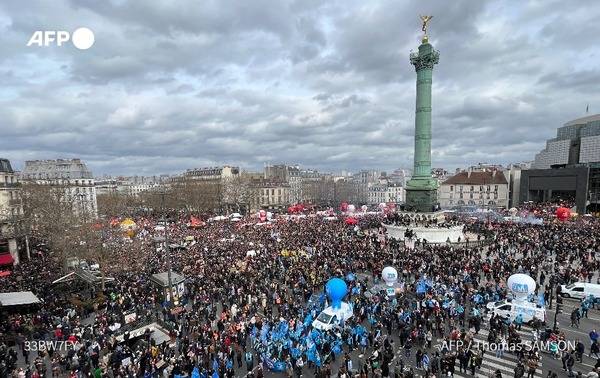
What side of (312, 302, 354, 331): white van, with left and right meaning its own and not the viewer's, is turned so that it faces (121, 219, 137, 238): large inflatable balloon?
right

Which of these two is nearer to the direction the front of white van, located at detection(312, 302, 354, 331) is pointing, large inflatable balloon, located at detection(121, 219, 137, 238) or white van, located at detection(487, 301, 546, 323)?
the large inflatable balloon

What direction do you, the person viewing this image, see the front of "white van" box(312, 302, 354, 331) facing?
facing the viewer and to the left of the viewer

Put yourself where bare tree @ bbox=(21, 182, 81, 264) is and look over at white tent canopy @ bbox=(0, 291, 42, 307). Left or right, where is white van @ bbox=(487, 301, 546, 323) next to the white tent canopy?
left

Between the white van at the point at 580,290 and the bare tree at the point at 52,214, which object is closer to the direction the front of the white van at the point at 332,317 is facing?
the bare tree

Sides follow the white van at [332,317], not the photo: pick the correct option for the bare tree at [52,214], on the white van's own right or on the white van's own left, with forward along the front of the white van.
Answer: on the white van's own right

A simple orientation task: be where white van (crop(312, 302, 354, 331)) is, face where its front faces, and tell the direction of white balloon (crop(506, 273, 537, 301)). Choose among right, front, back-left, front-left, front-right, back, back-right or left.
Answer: back-left

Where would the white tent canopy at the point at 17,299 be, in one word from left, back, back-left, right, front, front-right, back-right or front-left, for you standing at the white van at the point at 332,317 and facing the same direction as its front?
front-right

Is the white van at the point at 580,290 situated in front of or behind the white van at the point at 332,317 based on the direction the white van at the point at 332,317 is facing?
behind

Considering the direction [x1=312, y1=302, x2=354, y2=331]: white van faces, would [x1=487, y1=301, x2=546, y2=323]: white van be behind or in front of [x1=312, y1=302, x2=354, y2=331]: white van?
behind
